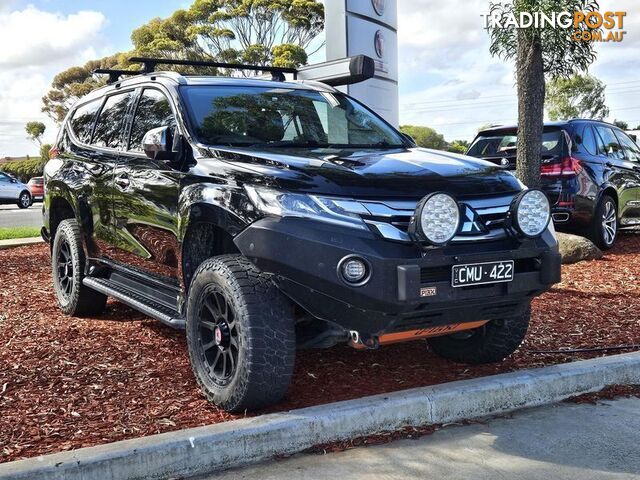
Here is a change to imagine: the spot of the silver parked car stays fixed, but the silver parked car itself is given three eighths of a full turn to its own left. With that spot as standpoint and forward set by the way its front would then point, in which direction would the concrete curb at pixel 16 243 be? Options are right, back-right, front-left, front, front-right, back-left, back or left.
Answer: back-left

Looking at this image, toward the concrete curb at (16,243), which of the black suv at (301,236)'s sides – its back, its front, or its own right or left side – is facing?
back

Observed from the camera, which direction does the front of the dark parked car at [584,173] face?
facing away from the viewer and to the right of the viewer

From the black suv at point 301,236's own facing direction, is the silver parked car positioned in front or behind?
behind

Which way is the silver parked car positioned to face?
to the viewer's right

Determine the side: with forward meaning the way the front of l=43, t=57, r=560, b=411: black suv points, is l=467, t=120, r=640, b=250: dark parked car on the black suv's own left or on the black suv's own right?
on the black suv's own left

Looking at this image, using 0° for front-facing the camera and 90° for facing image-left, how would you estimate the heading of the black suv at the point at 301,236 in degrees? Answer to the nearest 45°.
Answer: approximately 315°

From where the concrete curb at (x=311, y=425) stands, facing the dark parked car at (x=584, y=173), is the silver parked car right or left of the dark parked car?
left

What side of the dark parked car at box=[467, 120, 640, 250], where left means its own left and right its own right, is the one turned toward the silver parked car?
left

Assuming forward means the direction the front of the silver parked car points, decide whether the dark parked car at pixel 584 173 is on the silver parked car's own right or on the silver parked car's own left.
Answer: on the silver parked car's own right

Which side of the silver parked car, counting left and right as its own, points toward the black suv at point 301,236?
right

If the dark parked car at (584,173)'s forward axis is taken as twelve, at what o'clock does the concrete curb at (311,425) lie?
The concrete curb is roughly at 5 o'clock from the dark parked car.
